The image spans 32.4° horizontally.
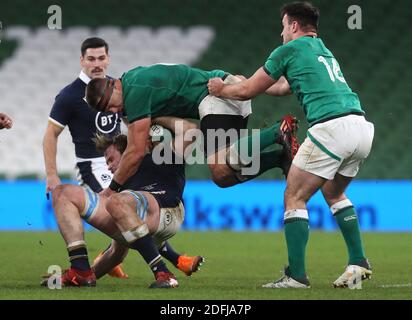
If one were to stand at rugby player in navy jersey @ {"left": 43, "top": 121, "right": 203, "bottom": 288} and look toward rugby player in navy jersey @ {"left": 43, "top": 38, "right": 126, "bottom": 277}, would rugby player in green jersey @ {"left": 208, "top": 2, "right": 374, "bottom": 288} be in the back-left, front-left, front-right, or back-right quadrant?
back-right

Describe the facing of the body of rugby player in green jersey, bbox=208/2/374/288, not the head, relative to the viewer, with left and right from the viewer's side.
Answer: facing away from the viewer and to the left of the viewer

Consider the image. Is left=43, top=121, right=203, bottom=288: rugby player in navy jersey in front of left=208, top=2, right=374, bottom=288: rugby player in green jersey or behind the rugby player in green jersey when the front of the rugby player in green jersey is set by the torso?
in front

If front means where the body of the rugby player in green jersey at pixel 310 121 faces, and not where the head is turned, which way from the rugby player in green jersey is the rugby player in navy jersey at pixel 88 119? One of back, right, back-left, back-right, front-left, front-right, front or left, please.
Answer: front

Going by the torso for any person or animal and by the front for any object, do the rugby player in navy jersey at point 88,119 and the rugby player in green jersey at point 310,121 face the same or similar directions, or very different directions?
very different directions

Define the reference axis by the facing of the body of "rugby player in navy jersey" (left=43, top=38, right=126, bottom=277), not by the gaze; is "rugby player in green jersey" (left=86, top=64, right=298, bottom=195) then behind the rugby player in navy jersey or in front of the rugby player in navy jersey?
in front

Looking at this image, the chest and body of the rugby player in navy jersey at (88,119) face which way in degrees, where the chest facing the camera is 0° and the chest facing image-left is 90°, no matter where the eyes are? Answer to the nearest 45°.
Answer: approximately 315°
